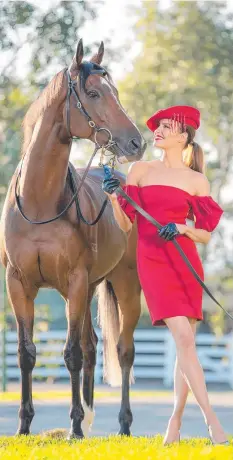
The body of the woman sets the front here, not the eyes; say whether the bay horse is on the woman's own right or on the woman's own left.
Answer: on the woman's own right

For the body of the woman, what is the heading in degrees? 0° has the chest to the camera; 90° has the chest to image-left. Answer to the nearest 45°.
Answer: approximately 0°

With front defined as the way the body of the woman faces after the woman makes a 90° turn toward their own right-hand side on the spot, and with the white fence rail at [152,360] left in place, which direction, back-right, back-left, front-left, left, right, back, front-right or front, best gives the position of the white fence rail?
right
